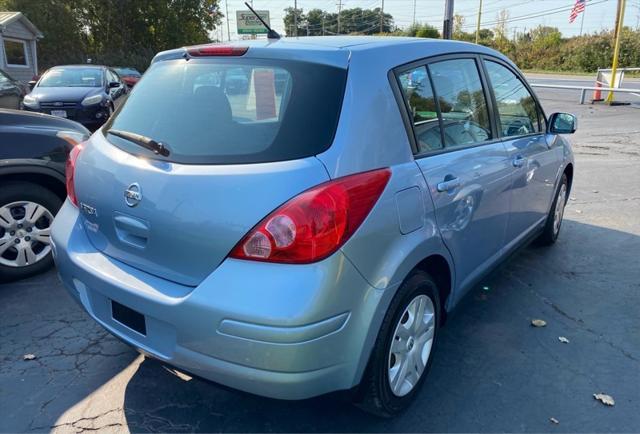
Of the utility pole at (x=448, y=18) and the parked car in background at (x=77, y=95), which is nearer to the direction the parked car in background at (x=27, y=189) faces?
the utility pole

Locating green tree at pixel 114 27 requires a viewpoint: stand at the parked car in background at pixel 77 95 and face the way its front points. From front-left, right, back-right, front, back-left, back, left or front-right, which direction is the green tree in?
back-right

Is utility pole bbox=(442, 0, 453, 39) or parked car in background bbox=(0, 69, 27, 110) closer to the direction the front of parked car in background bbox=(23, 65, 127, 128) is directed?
the parked car in background

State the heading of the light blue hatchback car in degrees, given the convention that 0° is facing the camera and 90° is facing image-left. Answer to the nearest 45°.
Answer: approximately 225°

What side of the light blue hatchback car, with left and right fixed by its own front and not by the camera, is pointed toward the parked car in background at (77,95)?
left

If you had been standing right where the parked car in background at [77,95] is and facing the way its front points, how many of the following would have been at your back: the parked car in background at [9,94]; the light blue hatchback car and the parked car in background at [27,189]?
0

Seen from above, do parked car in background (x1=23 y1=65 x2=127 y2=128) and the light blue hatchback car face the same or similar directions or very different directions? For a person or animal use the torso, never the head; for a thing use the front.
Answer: very different directions

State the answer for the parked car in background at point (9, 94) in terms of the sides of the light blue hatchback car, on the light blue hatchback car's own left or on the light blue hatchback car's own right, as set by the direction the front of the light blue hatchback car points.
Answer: on the light blue hatchback car's own left

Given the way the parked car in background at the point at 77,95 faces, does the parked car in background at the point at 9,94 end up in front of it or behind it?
in front

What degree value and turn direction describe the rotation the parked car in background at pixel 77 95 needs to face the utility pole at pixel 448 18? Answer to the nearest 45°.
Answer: approximately 135° to its left

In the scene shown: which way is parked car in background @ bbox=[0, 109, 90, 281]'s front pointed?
to the viewer's right

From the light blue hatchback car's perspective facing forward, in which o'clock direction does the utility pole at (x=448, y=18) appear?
The utility pole is roughly at 11 o'clock from the light blue hatchback car.

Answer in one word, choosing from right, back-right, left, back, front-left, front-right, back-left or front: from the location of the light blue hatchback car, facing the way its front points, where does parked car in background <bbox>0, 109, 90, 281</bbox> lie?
left

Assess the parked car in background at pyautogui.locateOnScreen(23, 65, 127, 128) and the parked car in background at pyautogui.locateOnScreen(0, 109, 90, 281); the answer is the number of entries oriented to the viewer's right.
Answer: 1

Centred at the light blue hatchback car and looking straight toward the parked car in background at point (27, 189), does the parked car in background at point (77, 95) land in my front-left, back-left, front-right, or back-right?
front-right
